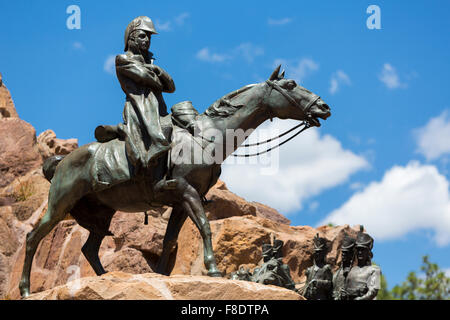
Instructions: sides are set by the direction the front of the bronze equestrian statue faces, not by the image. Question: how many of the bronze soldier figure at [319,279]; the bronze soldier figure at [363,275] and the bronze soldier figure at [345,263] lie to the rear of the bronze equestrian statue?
0

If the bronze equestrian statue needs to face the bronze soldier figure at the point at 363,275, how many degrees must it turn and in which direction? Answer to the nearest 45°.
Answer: approximately 45° to its left

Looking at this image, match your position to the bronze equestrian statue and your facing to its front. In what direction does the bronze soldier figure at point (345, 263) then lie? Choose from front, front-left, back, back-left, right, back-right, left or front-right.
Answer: front-left

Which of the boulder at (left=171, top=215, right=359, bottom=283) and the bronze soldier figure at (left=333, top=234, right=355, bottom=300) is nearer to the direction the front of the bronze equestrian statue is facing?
the bronze soldier figure

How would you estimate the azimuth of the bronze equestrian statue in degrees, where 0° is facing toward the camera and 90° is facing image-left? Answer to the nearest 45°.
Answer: approximately 270°
